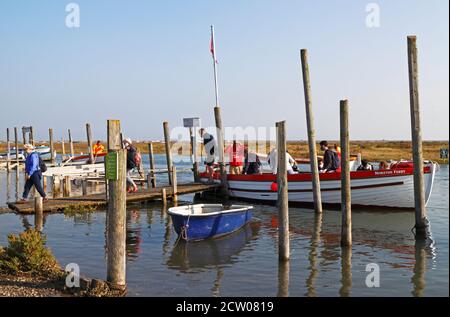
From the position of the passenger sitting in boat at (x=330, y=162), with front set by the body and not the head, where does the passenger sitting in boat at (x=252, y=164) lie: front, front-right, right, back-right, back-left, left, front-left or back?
front-right

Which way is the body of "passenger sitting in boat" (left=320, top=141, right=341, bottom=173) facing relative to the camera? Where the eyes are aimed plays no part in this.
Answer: to the viewer's left
